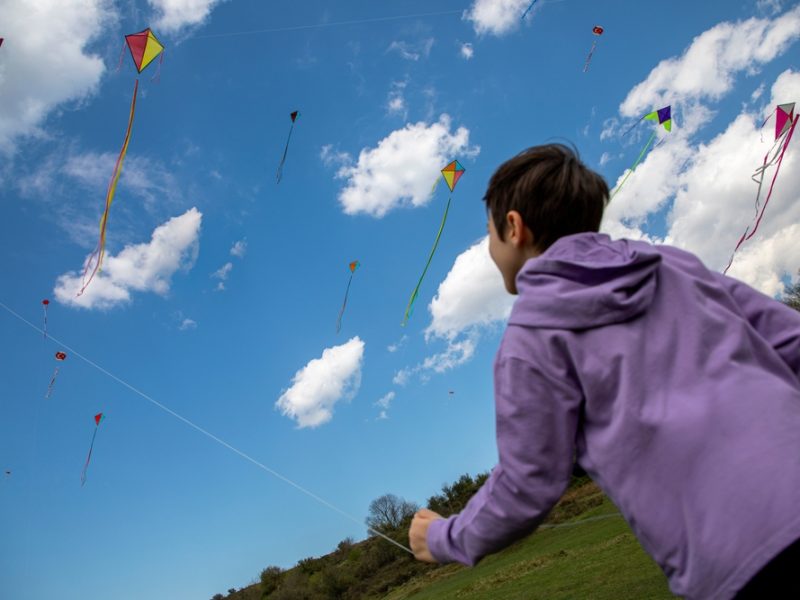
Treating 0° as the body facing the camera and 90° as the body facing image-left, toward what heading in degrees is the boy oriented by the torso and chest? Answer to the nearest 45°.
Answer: approximately 135°

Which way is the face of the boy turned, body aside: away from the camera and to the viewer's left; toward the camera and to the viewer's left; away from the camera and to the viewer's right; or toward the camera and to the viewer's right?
away from the camera and to the viewer's left
